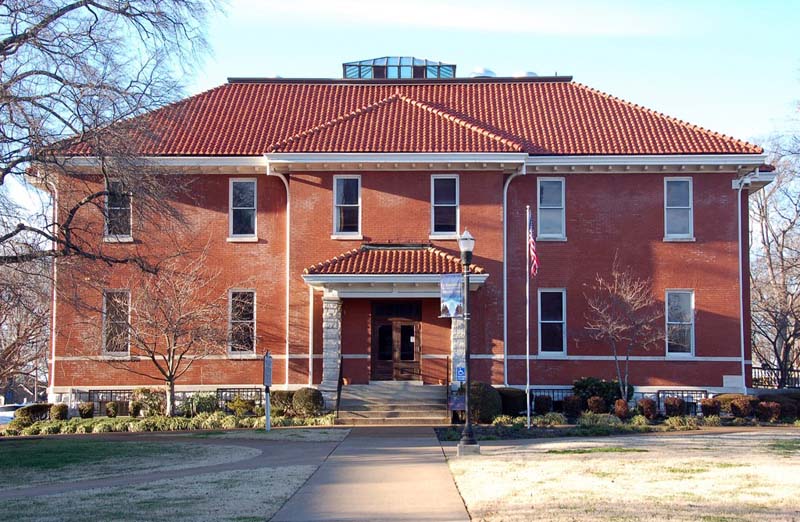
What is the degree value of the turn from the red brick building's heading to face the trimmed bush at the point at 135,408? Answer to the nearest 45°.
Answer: approximately 90° to its right

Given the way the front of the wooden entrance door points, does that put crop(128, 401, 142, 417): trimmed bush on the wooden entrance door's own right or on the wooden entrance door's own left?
on the wooden entrance door's own right

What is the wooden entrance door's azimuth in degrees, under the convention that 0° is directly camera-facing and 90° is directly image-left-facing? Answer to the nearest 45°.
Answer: approximately 0°

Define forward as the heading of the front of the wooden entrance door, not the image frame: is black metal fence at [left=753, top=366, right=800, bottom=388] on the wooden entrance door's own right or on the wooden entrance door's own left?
on the wooden entrance door's own left

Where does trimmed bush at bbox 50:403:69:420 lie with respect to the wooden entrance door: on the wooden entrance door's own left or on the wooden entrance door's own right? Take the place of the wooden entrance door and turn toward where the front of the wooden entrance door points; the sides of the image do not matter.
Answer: on the wooden entrance door's own right

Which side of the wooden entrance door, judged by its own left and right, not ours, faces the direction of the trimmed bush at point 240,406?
right

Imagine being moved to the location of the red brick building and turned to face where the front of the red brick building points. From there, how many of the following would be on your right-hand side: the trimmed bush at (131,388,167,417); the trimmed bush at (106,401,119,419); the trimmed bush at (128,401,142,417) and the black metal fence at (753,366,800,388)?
3
